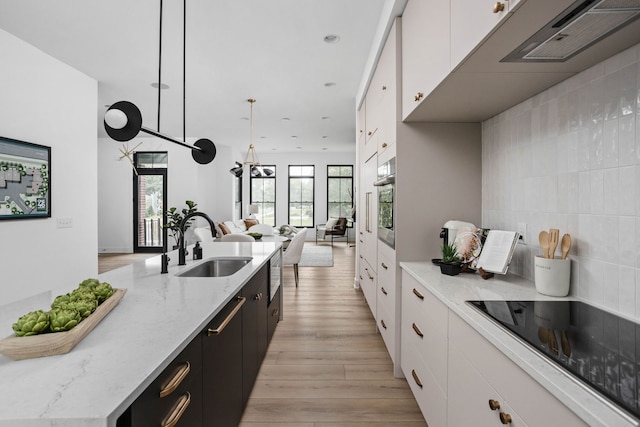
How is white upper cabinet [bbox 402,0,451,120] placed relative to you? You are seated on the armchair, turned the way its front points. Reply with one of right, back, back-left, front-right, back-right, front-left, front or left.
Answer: front-left

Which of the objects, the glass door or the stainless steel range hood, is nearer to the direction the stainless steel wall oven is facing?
the glass door

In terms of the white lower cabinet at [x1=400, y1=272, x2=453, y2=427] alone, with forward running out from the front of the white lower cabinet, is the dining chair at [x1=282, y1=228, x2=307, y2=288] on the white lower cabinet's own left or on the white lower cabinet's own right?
on the white lower cabinet's own right

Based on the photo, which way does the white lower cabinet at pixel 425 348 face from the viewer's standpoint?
to the viewer's left

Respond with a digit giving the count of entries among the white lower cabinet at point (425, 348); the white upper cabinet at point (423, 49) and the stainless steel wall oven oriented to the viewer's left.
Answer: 3

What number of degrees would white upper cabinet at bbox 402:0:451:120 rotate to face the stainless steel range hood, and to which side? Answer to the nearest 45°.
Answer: approximately 135° to its left

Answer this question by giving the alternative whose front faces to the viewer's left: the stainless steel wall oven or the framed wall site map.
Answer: the stainless steel wall oven

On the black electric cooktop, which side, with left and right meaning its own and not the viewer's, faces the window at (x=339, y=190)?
right

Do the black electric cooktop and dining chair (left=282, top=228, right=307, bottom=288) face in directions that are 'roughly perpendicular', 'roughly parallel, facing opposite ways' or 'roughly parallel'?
roughly parallel

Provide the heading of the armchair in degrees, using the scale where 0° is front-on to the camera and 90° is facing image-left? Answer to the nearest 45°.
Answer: approximately 45°

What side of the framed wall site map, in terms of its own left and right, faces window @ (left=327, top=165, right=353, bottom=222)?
left

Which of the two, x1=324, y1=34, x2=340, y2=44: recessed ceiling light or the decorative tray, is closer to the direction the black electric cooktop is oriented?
the decorative tray

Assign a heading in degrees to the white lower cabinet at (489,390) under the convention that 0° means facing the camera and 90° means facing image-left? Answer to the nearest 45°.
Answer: approximately 45°

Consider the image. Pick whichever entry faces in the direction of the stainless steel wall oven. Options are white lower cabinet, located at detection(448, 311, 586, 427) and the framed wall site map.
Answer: the framed wall site map

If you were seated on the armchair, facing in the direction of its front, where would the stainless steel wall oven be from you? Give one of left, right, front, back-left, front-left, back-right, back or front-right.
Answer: front-left

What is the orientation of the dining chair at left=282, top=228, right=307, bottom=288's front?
to the viewer's left

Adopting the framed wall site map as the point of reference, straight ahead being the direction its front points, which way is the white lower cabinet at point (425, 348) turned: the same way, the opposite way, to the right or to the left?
the opposite way

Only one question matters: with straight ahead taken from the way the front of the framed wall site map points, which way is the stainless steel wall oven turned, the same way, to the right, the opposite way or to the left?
the opposite way

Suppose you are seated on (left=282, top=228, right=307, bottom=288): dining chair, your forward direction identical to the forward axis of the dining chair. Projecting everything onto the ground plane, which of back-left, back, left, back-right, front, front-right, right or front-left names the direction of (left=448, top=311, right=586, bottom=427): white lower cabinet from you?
left

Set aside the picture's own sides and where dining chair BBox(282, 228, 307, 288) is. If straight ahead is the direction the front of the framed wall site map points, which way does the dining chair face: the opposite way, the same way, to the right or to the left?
the opposite way

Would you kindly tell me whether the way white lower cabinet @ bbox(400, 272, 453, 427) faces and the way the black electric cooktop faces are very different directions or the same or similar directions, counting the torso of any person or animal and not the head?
same or similar directions
